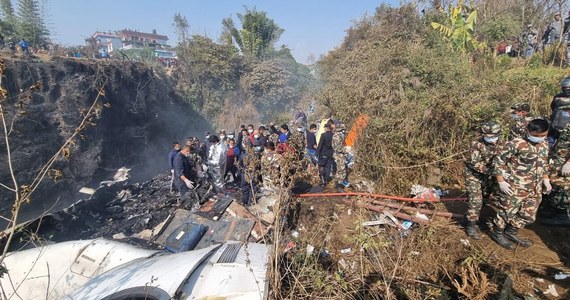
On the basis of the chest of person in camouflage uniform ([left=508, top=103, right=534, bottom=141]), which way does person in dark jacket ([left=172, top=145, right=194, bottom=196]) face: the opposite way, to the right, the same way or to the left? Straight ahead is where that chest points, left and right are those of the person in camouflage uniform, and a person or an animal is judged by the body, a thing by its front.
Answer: the opposite way

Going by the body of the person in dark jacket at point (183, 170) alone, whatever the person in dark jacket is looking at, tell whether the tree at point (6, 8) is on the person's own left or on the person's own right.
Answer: on the person's own left

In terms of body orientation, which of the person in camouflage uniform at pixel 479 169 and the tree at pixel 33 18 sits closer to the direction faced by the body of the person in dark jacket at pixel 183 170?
the person in camouflage uniform

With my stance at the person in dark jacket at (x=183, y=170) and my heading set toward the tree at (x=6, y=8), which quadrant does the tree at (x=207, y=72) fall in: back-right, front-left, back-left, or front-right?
front-right

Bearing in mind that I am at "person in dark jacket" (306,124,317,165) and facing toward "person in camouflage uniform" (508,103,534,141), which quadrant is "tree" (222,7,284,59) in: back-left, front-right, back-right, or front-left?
back-left

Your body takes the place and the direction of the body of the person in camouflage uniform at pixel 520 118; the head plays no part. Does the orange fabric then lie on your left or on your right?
on your right

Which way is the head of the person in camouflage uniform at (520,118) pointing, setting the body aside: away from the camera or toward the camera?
toward the camera

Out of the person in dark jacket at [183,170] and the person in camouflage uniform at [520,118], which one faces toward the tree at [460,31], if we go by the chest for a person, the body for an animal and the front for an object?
the person in dark jacket

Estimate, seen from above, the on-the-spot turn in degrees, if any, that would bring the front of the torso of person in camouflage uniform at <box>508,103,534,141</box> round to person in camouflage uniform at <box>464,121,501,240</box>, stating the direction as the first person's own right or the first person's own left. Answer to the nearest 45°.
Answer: approximately 45° to the first person's own left

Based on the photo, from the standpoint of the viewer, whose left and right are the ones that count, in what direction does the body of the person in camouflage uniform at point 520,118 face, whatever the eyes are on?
facing the viewer and to the left of the viewer
